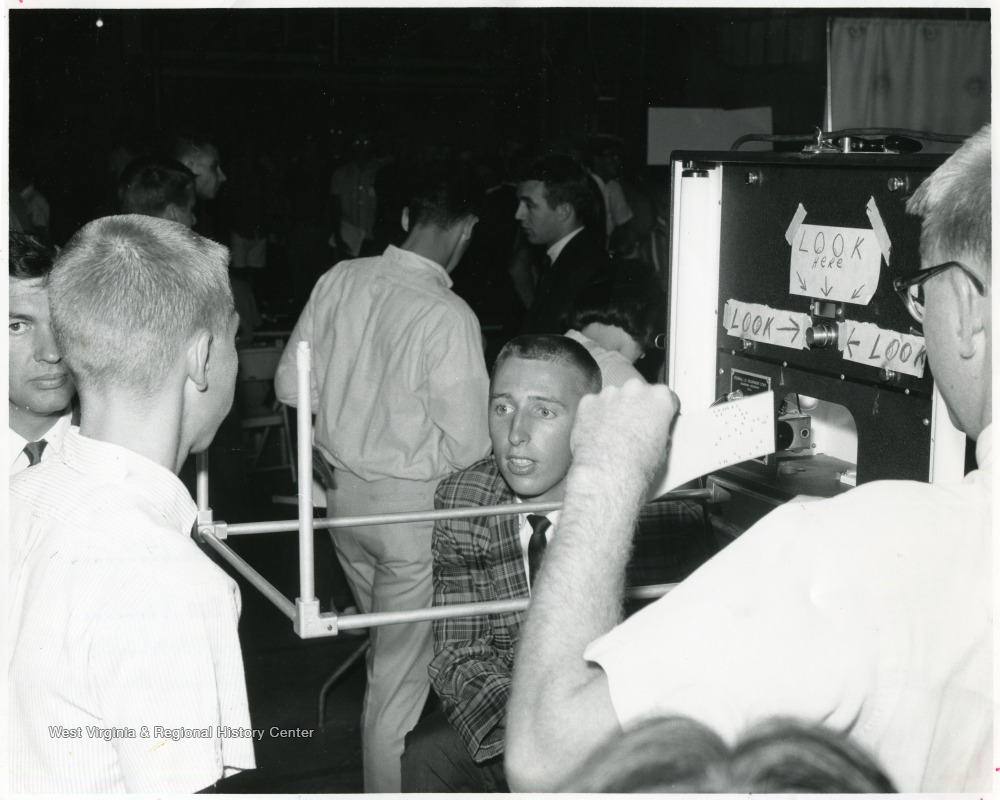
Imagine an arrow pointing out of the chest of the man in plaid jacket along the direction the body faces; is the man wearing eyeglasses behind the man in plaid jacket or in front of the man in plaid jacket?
in front

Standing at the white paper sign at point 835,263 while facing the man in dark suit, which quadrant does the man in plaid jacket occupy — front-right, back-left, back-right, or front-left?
front-left

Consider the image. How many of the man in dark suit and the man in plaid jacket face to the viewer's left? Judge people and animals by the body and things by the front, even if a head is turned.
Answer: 1

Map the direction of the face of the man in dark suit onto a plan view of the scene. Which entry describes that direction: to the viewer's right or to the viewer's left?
to the viewer's left

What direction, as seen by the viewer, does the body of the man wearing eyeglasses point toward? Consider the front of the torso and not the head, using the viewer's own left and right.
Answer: facing away from the viewer and to the left of the viewer

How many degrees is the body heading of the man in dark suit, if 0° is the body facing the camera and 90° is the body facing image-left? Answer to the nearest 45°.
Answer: approximately 90°

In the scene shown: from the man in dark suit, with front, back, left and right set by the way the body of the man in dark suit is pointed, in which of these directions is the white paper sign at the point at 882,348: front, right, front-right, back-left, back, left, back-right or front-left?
left

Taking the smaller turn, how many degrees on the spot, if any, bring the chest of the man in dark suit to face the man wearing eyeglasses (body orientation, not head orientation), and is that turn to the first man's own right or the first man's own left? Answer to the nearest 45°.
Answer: approximately 90° to the first man's own left

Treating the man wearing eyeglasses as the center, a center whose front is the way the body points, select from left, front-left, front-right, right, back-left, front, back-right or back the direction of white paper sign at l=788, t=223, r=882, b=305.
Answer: front-right

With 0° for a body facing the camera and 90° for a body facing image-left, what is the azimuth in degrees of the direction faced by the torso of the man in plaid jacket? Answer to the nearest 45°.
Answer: approximately 315°

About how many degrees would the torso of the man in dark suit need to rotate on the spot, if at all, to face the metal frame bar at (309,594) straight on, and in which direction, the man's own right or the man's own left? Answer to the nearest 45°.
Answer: approximately 90° to the man's own left

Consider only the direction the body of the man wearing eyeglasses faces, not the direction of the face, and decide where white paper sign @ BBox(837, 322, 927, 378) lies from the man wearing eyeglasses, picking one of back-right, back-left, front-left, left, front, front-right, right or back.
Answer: front-right
